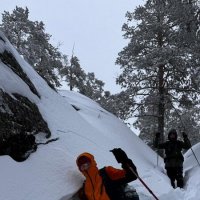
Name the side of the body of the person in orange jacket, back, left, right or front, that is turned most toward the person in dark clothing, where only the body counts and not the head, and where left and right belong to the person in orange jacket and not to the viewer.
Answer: back

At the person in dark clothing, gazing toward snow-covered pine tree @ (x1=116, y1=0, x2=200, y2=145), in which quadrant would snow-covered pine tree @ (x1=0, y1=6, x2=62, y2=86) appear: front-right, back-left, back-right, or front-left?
front-left

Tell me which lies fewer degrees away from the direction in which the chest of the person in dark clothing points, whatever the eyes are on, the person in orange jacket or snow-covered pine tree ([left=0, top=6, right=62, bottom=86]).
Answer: the person in orange jacket

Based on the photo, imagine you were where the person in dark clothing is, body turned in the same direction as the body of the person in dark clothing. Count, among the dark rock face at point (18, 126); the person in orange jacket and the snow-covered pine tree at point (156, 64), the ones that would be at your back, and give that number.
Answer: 1

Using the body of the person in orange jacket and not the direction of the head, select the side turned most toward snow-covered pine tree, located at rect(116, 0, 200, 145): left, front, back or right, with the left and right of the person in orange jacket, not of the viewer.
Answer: back

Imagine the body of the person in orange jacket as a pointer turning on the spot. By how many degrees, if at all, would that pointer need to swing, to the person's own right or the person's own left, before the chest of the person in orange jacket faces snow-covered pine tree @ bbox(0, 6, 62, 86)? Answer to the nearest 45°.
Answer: approximately 135° to the person's own right

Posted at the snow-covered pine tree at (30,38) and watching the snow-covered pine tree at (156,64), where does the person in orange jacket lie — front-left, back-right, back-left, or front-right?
front-right

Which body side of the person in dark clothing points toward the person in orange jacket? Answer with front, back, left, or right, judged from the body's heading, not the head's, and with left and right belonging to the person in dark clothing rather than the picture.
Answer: front

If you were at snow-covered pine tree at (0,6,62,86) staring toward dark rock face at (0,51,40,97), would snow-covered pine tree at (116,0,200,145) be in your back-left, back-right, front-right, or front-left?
front-left

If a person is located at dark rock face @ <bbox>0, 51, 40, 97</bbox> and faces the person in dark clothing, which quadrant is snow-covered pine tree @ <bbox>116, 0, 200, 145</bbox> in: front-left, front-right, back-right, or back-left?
front-left

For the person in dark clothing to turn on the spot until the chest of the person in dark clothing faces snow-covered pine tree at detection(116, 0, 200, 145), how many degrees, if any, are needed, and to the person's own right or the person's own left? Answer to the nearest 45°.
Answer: approximately 180°

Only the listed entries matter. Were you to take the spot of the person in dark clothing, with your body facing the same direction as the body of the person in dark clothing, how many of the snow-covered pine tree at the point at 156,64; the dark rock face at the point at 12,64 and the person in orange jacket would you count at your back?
1

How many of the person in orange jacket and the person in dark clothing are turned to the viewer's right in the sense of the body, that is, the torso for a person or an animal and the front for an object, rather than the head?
0
